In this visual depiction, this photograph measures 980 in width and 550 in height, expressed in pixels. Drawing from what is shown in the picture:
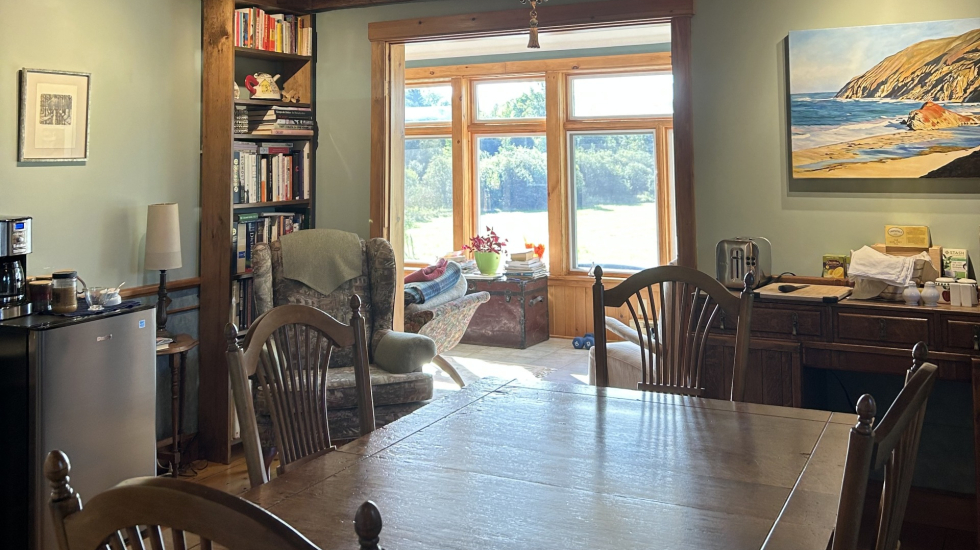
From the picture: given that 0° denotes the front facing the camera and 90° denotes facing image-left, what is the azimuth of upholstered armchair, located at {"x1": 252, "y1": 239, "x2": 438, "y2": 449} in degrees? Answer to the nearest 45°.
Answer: approximately 315°

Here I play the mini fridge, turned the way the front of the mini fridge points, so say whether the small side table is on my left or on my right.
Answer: on my left

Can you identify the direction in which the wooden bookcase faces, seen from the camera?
facing the viewer and to the right of the viewer

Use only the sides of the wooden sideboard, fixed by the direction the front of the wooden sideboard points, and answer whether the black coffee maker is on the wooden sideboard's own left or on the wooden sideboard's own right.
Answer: on the wooden sideboard's own right
